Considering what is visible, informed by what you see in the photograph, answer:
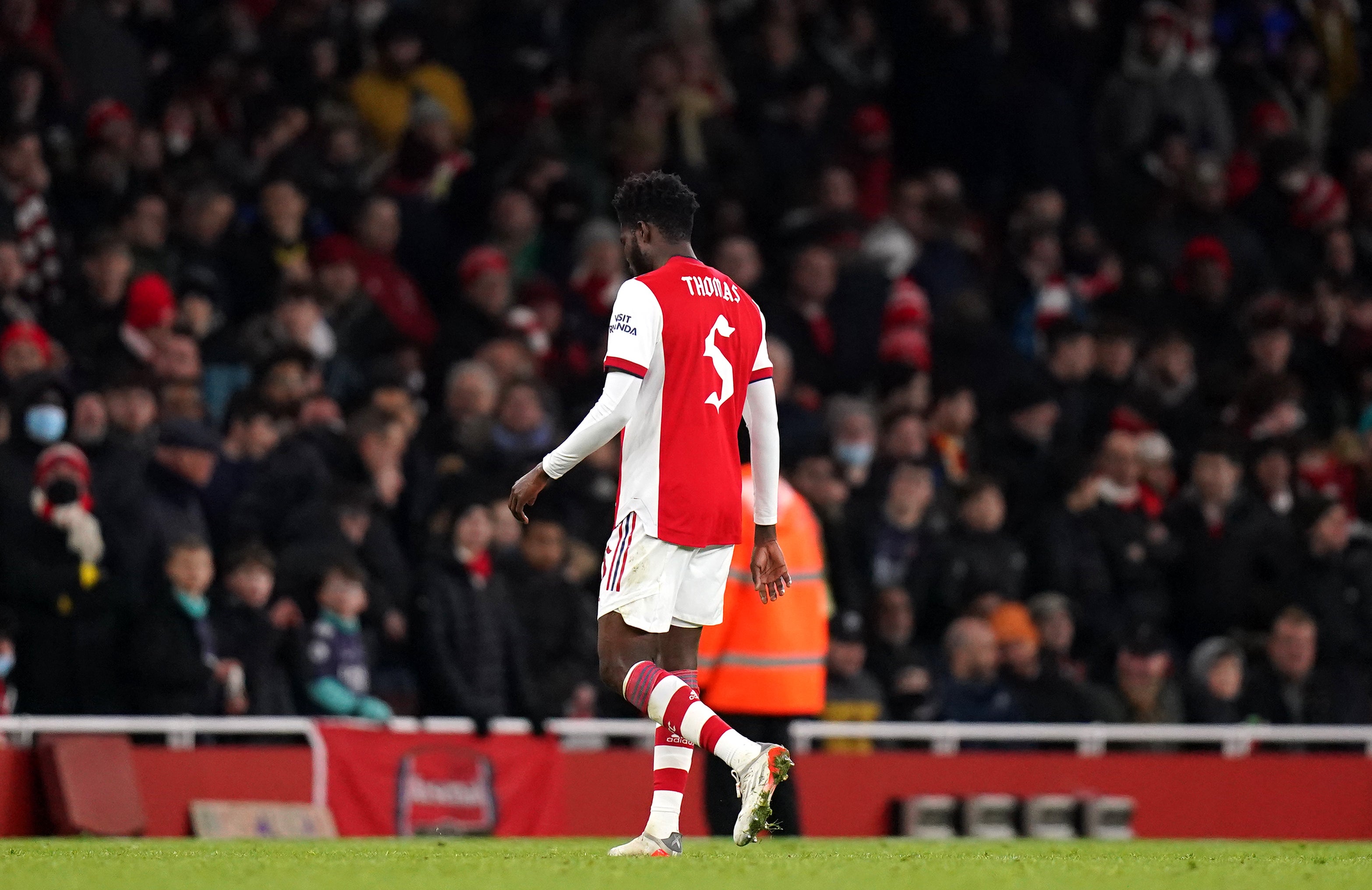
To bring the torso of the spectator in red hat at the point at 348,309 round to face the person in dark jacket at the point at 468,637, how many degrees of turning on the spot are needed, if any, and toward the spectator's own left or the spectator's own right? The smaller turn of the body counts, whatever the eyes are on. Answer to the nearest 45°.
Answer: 0° — they already face them

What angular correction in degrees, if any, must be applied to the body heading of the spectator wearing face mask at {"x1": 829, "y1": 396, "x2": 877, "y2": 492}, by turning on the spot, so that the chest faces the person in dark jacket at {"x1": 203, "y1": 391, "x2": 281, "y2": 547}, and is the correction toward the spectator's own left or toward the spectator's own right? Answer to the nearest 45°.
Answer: approximately 45° to the spectator's own right

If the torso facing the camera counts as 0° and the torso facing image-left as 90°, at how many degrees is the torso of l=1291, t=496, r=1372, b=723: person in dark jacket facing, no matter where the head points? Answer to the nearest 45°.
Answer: approximately 315°

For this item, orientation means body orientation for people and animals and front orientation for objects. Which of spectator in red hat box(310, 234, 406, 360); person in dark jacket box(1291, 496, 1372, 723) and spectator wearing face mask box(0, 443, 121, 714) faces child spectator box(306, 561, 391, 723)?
the spectator in red hat

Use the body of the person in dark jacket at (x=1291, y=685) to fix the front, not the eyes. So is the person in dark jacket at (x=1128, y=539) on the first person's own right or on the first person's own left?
on the first person's own right

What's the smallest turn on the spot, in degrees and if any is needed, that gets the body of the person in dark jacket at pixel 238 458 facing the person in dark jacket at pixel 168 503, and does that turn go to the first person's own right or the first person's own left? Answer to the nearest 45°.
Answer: approximately 45° to the first person's own right

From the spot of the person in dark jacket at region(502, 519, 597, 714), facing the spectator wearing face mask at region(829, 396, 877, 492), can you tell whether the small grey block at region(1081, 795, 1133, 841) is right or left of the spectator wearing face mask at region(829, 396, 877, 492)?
right

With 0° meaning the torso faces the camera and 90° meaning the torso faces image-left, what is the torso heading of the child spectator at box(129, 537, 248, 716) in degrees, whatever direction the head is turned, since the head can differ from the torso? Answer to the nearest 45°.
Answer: approximately 315°

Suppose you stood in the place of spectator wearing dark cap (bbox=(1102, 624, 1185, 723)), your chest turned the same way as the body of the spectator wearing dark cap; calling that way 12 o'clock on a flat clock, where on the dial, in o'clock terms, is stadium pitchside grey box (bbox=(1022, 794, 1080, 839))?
The stadium pitchside grey box is roughly at 1 o'clock from the spectator wearing dark cap.
